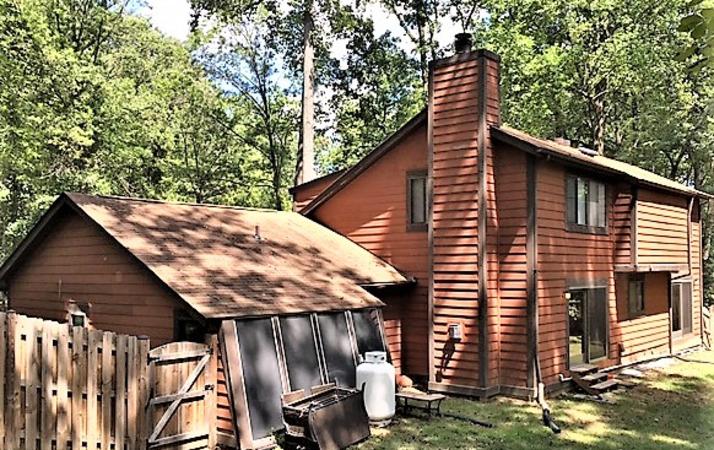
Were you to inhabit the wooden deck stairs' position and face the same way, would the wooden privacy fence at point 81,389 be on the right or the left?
on its right

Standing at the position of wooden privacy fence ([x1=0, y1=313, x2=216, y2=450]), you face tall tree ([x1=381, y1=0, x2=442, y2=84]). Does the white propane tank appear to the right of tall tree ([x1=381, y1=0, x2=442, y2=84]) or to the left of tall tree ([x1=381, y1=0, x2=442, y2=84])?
right

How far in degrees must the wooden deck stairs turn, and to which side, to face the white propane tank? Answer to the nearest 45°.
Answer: approximately 90° to its right

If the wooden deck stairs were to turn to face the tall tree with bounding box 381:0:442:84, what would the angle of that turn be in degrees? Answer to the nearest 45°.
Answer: approximately 180°

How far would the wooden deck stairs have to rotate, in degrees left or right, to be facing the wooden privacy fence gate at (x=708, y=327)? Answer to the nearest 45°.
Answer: approximately 135° to its left

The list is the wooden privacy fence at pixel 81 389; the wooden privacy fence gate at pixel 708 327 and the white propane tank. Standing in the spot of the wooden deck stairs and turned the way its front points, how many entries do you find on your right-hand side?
2

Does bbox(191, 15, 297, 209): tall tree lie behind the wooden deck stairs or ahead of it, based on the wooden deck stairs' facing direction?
behind
